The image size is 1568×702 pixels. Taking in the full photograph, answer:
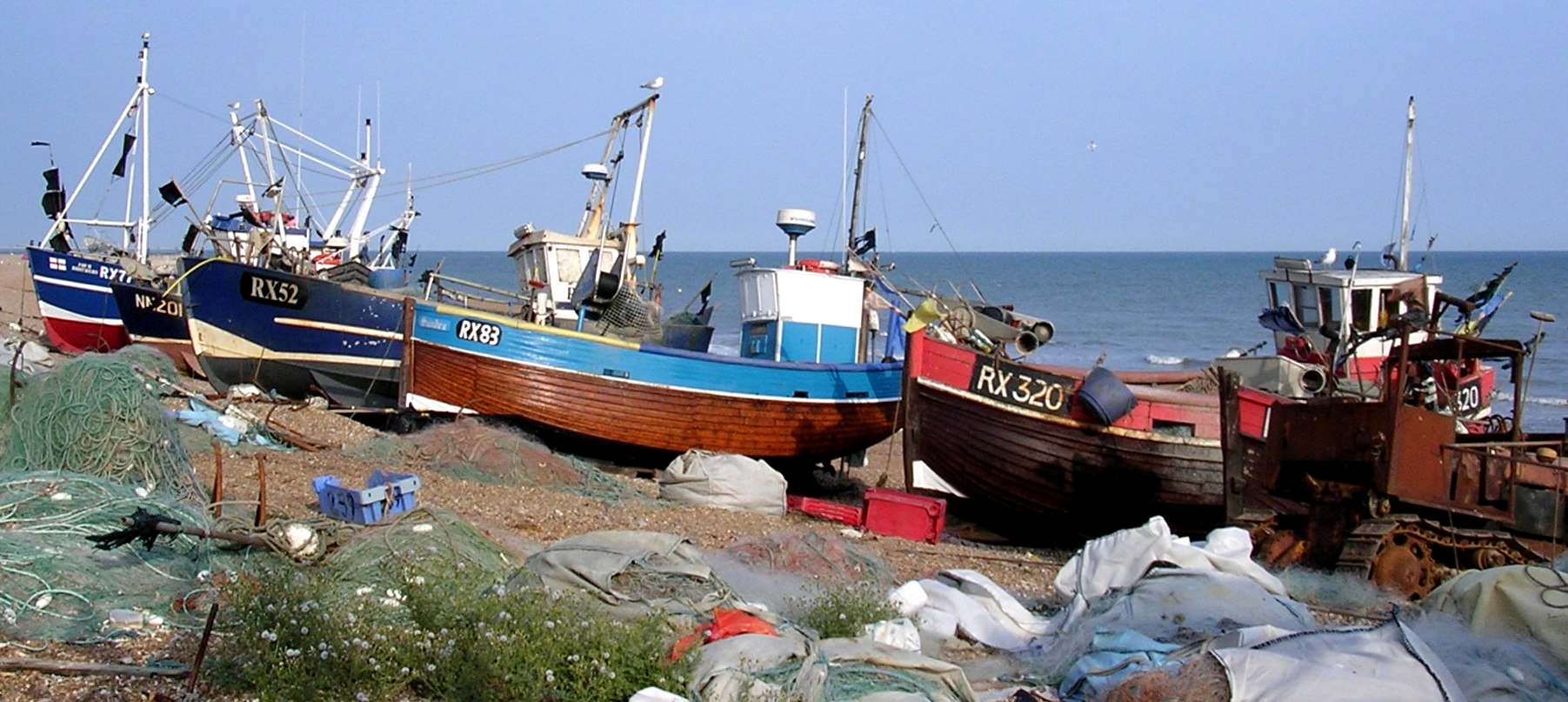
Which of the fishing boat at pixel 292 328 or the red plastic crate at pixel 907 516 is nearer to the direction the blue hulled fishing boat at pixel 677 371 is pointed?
the fishing boat

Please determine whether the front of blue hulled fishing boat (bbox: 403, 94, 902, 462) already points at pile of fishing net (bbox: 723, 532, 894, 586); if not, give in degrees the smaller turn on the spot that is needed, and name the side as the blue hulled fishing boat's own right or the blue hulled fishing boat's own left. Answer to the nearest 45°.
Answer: approximately 90° to the blue hulled fishing boat's own left

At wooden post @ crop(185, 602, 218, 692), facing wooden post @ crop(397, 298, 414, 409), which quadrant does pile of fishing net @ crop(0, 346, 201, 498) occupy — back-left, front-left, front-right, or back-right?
front-left

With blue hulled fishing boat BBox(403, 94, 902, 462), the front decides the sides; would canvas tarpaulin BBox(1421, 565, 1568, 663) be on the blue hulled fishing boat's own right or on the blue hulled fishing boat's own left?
on the blue hulled fishing boat's own left

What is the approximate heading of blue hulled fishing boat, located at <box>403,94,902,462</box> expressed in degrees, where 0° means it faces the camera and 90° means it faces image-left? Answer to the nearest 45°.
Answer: approximately 90°

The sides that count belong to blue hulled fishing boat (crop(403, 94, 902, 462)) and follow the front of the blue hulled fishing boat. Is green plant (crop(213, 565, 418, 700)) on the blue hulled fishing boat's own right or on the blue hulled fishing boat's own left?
on the blue hulled fishing boat's own left

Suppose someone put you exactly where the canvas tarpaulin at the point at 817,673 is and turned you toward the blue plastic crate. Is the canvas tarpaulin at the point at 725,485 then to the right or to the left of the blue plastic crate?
right

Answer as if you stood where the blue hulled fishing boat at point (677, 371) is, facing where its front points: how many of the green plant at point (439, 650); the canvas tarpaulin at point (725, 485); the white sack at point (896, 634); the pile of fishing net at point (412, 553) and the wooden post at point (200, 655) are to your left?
5

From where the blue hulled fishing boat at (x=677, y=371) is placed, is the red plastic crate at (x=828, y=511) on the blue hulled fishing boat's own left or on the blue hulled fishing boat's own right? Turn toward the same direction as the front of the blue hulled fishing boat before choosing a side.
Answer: on the blue hulled fishing boat's own left

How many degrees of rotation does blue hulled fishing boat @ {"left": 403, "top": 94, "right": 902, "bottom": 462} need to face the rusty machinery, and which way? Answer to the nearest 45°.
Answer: approximately 135° to its left

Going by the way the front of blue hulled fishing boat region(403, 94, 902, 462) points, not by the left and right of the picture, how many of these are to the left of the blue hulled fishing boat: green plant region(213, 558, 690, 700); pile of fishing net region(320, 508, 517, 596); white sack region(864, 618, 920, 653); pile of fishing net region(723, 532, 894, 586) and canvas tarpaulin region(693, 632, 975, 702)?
5

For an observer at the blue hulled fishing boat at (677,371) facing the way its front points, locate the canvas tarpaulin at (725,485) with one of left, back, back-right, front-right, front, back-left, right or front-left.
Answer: left

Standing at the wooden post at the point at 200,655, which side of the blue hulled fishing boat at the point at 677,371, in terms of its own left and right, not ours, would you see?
left

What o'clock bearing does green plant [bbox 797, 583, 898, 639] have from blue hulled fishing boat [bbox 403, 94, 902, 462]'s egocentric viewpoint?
The green plant is roughly at 9 o'clock from the blue hulled fishing boat.

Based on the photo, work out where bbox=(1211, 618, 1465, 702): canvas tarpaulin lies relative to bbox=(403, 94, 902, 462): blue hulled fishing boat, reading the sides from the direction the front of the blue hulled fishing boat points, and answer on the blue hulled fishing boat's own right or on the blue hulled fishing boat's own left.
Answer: on the blue hulled fishing boat's own left

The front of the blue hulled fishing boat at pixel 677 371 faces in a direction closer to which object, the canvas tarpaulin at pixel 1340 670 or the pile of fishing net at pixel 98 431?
the pile of fishing net
